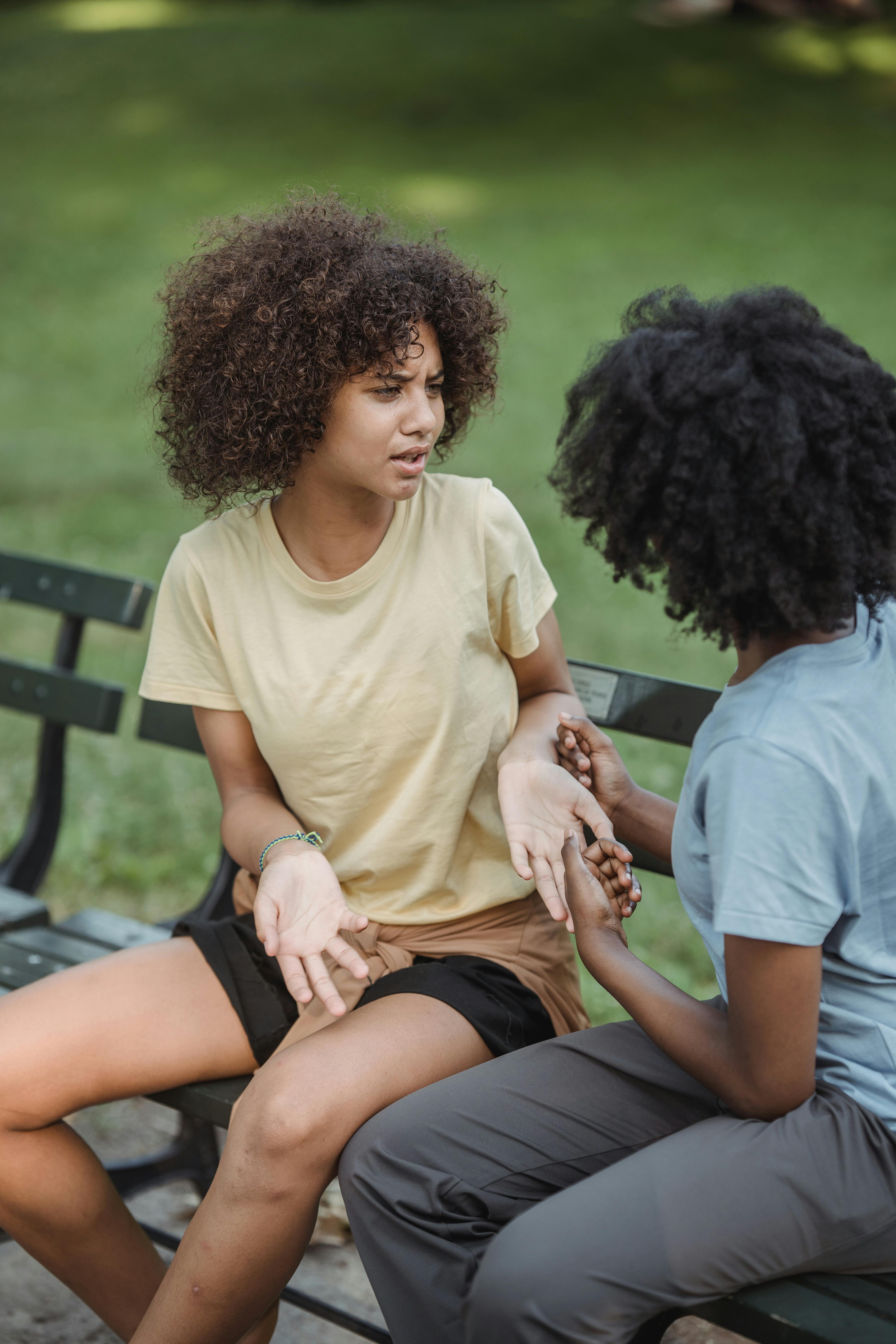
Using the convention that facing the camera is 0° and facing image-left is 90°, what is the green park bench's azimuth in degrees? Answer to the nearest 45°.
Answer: approximately 45°

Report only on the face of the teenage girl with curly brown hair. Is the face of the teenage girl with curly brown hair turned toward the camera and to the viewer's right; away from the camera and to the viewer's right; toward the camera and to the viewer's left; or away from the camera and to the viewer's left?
toward the camera and to the viewer's right

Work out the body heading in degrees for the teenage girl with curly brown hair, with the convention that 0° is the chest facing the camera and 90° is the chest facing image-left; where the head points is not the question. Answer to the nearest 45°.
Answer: approximately 0°

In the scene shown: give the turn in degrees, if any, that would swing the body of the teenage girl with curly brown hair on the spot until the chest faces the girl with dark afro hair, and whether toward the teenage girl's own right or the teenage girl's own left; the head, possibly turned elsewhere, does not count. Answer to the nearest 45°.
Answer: approximately 45° to the teenage girl's own left

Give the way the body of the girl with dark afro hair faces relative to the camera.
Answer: to the viewer's left

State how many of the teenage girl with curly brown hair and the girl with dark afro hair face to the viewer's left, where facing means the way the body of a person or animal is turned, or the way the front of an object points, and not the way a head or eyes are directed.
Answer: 1

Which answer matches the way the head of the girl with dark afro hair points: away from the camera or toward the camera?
away from the camera

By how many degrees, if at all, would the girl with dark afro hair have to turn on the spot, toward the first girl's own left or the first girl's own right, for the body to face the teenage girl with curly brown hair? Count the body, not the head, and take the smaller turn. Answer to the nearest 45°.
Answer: approximately 45° to the first girl's own right
